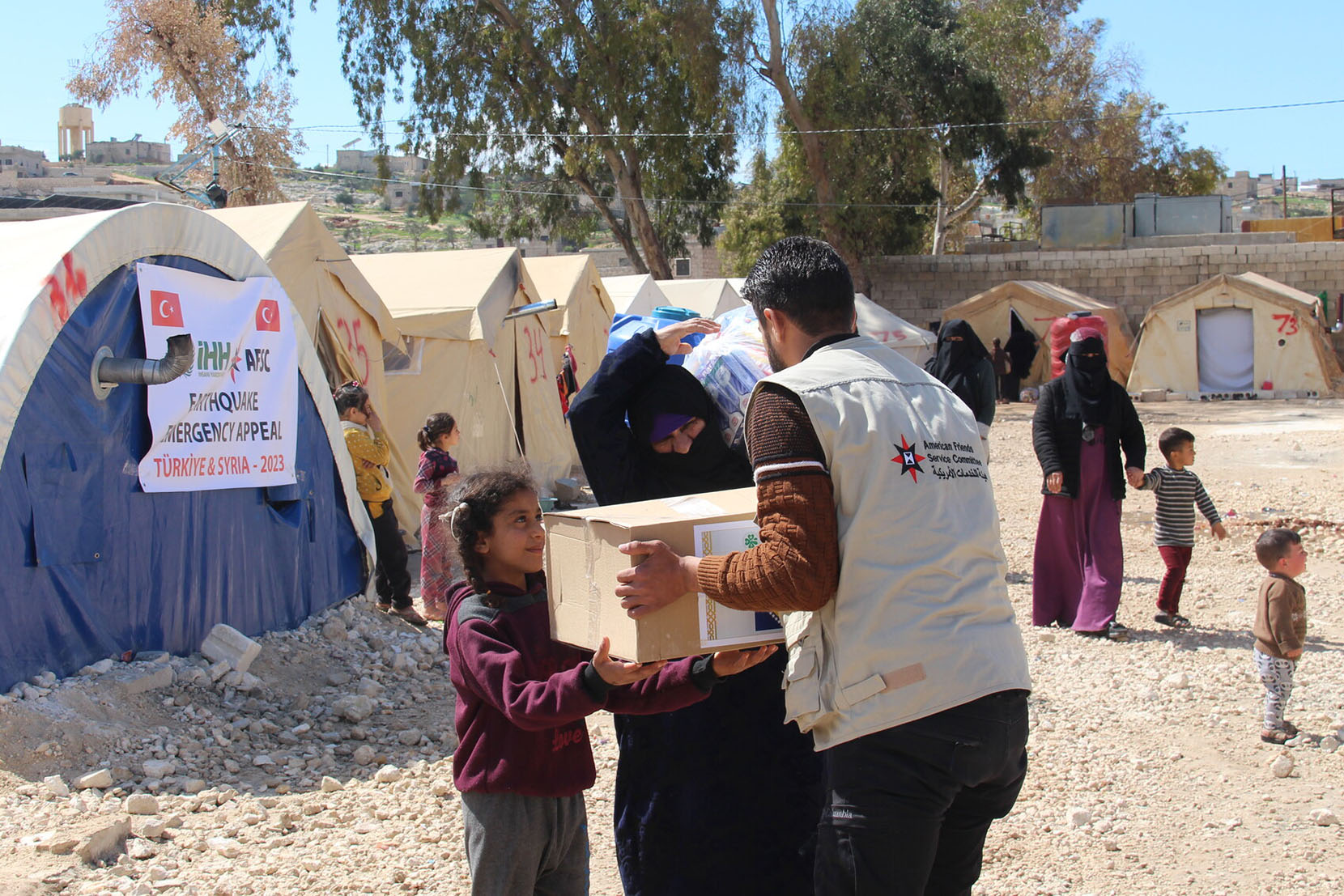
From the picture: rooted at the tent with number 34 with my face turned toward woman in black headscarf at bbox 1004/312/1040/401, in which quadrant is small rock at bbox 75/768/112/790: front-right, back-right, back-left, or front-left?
back-right

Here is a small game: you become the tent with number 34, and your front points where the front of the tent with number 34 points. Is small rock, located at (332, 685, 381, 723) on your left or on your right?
on your right

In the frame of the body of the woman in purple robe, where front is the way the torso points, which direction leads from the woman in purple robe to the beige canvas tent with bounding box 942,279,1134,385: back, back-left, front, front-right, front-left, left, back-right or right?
back

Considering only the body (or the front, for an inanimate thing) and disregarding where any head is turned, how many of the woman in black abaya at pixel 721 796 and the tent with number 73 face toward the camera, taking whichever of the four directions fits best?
2

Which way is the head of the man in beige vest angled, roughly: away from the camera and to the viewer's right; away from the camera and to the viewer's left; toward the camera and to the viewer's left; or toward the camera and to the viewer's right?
away from the camera and to the viewer's left

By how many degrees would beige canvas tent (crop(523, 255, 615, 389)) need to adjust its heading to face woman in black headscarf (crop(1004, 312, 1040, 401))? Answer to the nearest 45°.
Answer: approximately 90° to its left

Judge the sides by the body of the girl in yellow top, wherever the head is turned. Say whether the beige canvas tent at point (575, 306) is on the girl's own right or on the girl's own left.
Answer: on the girl's own left

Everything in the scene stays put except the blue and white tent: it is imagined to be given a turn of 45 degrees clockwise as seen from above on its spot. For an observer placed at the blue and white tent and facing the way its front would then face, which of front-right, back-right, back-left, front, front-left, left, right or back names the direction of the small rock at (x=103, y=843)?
front

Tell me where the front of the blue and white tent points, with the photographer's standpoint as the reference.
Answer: facing the viewer and to the right of the viewer

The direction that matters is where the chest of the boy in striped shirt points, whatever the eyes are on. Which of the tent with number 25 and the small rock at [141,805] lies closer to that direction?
the small rock
